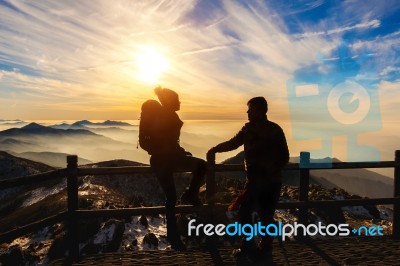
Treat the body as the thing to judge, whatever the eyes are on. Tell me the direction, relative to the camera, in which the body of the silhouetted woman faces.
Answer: to the viewer's right

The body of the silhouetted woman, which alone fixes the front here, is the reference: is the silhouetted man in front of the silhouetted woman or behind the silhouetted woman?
in front

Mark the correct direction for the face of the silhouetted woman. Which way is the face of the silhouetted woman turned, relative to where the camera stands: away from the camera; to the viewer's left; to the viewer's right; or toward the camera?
to the viewer's right

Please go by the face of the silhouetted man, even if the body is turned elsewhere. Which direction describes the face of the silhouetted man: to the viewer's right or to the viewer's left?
to the viewer's left
